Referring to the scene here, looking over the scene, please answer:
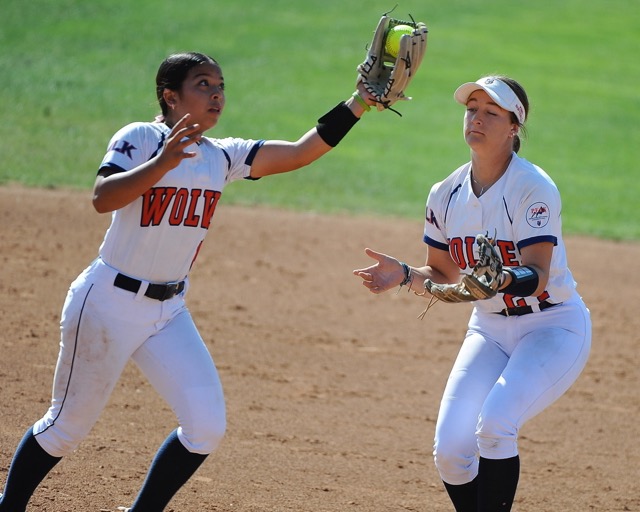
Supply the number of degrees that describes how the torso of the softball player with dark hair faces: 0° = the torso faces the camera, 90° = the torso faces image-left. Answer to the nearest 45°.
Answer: approximately 315°
